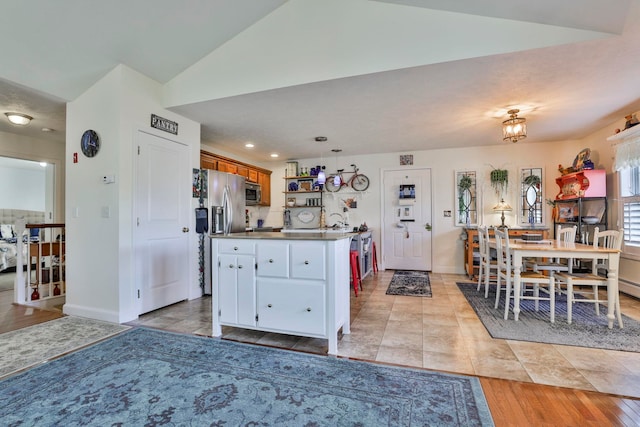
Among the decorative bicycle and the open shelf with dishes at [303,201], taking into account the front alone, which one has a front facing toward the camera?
the open shelf with dishes

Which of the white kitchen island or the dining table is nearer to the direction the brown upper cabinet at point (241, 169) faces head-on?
the dining table

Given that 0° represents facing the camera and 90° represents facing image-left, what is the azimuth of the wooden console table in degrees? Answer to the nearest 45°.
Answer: approximately 0°

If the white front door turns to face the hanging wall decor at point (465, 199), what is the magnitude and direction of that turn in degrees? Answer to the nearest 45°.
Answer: approximately 90° to its left

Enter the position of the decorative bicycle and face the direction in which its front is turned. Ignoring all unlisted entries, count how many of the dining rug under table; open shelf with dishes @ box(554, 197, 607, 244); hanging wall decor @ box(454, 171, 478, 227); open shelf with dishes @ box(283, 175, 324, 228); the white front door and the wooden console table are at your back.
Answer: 1

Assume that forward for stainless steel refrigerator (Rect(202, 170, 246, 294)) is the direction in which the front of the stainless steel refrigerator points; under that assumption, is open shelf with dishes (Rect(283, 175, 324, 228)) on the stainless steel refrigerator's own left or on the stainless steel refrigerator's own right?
on the stainless steel refrigerator's own left

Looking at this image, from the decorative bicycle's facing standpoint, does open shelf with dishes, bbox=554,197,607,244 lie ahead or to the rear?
ahead

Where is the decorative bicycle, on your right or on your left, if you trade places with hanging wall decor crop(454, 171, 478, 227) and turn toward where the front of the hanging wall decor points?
on your right

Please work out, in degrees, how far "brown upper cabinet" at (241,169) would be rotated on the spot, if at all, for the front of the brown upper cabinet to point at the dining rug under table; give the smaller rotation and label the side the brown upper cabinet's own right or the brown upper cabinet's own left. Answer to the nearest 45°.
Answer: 0° — it already faces it

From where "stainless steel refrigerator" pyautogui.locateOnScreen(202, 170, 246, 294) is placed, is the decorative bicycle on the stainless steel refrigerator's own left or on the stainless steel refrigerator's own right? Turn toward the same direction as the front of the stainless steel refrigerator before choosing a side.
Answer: on the stainless steel refrigerator's own left

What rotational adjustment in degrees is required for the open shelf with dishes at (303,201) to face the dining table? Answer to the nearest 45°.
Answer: approximately 45° to its left

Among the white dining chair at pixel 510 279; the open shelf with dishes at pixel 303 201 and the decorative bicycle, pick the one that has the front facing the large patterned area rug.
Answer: the open shelf with dishes

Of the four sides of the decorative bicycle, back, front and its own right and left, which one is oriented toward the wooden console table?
front

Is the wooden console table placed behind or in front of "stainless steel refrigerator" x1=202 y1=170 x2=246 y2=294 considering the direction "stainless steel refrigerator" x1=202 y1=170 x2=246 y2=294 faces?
in front

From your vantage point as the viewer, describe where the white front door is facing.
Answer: facing the viewer

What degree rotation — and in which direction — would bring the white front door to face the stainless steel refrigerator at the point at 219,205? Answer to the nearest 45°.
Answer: approximately 45° to its right

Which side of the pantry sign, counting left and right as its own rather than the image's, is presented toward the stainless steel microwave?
left

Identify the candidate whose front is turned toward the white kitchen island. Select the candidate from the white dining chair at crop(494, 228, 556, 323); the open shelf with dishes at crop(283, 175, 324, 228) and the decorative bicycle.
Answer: the open shelf with dishes

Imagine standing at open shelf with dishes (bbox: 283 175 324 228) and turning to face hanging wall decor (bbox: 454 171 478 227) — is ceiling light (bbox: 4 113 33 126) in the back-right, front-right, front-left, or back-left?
back-right

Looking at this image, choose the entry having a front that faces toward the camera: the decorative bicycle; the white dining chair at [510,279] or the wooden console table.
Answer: the wooden console table

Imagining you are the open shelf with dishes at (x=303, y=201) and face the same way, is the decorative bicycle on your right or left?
on your left

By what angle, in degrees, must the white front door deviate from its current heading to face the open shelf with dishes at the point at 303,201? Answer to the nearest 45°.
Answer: approximately 90° to its right
